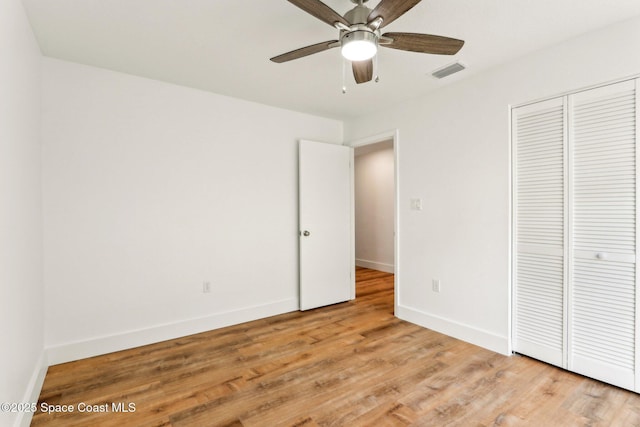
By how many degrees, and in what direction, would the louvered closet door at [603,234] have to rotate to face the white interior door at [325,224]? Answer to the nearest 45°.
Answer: approximately 45° to its right

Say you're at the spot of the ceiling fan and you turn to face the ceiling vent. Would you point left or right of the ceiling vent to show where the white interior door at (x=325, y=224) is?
left

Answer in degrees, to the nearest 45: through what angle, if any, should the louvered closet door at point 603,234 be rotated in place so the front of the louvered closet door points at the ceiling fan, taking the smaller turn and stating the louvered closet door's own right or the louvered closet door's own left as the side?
0° — it already faces it

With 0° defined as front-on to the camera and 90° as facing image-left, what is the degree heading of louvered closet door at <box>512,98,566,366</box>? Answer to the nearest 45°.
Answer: approximately 45°
